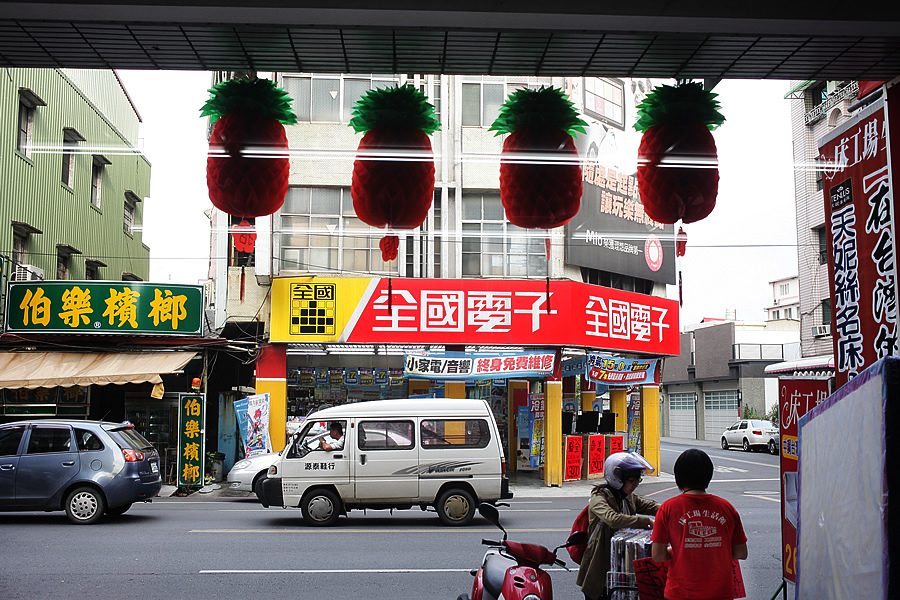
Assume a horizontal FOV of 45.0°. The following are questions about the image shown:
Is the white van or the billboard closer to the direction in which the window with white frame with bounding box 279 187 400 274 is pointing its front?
the white van

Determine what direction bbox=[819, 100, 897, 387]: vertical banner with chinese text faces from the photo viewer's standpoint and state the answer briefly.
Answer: facing the viewer and to the left of the viewer

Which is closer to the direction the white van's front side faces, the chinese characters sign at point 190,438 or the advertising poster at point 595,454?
the chinese characters sign

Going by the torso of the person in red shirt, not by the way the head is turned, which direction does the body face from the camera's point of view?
away from the camera

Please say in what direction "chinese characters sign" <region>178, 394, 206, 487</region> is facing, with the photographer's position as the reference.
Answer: facing the viewer

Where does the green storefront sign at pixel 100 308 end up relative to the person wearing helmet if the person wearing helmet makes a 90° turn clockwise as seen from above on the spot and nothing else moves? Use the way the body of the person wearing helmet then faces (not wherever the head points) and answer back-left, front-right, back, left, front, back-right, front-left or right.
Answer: back-right

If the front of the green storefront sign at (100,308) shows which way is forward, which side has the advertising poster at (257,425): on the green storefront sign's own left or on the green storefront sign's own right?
on the green storefront sign's own left

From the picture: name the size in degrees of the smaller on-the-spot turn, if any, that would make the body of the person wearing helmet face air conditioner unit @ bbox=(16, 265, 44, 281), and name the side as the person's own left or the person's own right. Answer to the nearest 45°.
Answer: approximately 135° to the person's own left

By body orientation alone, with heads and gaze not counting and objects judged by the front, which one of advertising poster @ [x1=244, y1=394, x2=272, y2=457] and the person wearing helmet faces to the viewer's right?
the person wearing helmet

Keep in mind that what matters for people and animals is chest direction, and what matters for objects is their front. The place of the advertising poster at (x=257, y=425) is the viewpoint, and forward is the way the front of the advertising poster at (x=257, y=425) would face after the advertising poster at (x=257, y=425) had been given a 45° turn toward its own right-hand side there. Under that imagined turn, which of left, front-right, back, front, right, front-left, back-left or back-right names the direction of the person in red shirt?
front-left

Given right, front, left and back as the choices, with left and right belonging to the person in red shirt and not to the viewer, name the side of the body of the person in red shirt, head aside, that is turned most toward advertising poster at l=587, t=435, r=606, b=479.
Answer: front

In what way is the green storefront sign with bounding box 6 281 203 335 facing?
toward the camera

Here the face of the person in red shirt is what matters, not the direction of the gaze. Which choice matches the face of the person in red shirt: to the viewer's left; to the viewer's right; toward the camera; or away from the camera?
away from the camera

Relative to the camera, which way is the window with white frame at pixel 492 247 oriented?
toward the camera

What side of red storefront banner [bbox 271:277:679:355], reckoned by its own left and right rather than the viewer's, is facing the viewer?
front
